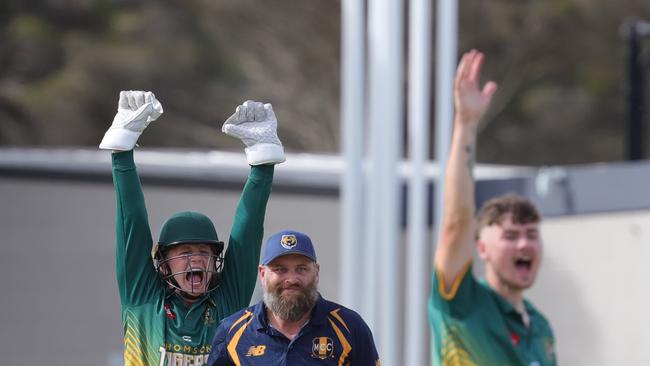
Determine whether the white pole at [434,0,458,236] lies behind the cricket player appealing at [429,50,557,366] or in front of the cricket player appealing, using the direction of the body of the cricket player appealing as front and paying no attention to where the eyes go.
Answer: behind

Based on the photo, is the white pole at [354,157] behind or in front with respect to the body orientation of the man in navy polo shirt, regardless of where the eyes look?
behind

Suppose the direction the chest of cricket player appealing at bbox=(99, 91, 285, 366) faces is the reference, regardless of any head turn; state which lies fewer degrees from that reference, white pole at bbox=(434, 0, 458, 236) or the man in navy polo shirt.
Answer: the man in navy polo shirt

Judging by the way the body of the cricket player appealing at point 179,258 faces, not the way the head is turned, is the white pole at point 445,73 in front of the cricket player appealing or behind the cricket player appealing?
behind

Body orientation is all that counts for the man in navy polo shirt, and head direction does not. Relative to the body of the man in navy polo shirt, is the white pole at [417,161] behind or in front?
behind

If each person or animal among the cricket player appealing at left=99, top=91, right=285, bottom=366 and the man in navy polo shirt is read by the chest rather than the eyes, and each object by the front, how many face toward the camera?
2
